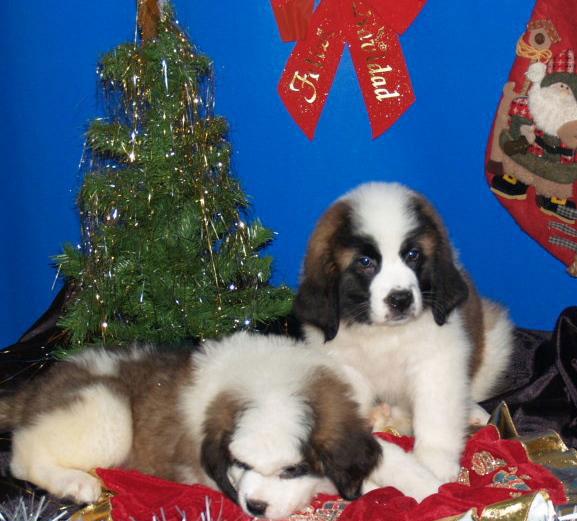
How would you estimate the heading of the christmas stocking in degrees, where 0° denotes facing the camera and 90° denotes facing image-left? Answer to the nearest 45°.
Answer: approximately 0°

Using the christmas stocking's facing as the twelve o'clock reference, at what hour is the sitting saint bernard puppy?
The sitting saint bernard puppy is roughly at 1 o'clock from the christmas stocking.

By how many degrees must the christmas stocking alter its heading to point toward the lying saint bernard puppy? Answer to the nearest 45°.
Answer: approximately 45° to its right

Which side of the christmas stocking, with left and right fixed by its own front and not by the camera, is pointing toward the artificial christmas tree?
right
